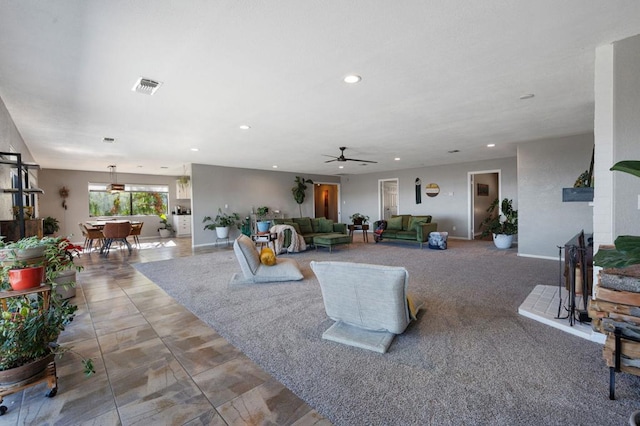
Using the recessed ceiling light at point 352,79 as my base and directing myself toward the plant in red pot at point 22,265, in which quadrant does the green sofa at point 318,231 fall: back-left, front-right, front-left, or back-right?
back-right

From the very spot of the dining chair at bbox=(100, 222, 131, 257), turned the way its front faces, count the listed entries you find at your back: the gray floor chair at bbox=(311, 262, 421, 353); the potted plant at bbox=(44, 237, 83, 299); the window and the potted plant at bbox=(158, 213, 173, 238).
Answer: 2

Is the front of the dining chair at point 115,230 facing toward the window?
yes

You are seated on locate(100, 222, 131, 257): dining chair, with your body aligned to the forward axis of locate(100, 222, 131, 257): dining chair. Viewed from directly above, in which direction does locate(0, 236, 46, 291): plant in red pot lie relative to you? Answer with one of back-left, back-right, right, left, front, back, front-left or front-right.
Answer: back

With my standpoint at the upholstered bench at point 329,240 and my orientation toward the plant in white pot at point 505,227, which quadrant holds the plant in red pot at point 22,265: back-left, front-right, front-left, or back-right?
back-right

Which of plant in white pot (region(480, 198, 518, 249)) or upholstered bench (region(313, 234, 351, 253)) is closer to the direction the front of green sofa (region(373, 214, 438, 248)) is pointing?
the upholstered bench

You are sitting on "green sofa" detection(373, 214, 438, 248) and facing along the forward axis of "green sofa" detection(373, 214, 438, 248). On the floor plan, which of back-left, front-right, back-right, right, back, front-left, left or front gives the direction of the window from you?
front-right

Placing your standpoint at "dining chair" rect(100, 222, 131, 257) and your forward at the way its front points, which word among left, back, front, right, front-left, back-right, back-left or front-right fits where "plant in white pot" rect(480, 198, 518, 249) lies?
back-right

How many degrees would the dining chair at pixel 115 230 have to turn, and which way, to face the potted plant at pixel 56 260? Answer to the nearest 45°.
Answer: approximately 180°

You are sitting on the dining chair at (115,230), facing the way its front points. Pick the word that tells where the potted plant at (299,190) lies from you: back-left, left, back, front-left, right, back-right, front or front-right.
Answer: right

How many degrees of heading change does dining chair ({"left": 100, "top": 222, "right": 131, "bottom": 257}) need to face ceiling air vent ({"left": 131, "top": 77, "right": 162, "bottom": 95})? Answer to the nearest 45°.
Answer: approximately 180°

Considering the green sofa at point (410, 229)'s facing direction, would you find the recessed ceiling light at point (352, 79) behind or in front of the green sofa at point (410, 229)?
in front

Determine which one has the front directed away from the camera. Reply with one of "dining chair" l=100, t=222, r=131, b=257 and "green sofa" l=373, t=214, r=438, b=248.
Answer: the dining chair

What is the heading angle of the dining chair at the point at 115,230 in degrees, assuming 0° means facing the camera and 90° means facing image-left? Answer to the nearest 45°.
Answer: approximately 180°

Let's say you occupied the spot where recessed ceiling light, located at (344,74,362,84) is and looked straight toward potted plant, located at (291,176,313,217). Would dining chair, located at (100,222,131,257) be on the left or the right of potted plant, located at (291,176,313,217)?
left

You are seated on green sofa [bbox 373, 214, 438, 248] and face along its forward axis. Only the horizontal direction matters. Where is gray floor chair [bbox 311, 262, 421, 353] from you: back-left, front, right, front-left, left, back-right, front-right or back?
front-left

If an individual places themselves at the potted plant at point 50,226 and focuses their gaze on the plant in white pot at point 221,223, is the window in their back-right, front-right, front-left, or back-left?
front-left

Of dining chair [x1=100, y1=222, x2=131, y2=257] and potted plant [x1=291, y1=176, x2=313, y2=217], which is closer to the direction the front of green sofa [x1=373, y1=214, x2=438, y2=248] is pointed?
the dining chair

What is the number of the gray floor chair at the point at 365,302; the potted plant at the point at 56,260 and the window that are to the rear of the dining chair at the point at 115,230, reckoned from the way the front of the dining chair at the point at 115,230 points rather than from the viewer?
2
